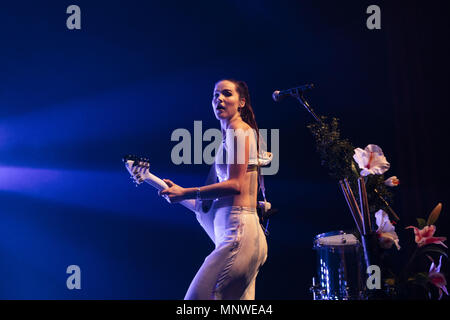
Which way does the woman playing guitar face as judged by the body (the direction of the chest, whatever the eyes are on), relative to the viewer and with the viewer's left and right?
facing to the left of the viewer

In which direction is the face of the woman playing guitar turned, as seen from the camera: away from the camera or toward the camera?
toward the camera

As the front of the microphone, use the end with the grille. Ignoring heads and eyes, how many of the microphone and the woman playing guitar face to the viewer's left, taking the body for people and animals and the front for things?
2

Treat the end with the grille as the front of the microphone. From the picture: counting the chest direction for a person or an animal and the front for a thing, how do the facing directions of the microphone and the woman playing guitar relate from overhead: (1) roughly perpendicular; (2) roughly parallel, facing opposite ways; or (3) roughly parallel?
roughly parallel

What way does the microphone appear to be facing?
to the viewer's left
